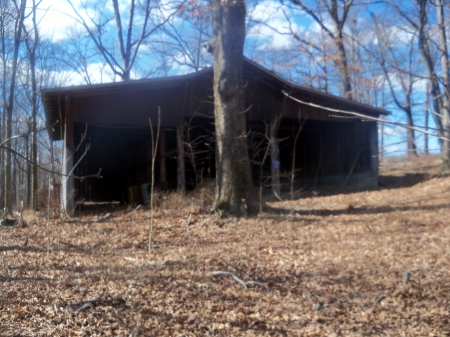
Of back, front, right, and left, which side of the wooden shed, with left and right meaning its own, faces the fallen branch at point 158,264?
front

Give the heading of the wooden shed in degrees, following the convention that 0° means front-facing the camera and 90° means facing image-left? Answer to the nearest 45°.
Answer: approximately 0°

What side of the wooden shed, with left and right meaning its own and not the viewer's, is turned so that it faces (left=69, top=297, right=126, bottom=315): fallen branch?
front
